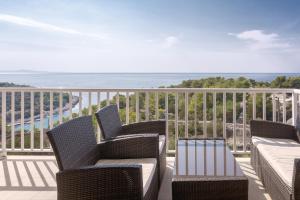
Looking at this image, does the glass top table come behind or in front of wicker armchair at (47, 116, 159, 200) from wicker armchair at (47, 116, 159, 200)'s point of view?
in front

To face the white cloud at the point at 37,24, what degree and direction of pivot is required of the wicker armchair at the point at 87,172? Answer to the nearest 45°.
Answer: approximately 90° to its left

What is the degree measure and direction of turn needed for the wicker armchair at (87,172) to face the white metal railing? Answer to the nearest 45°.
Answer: approximately 90° to its left

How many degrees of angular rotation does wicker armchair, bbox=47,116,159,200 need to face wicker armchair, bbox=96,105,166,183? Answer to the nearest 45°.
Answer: approximately 90° to its left

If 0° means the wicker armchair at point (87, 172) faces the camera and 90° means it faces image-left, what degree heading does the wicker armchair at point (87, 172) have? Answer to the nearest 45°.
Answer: approximately 270°

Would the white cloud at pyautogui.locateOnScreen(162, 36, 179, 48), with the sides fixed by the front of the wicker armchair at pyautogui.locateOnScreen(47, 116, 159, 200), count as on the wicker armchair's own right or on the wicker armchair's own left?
on the wicker armchair's own left
